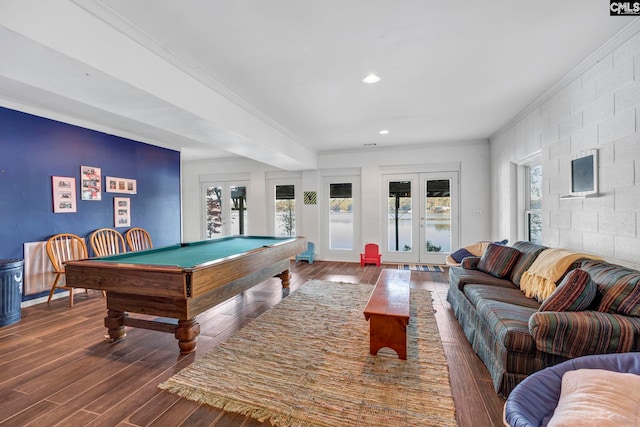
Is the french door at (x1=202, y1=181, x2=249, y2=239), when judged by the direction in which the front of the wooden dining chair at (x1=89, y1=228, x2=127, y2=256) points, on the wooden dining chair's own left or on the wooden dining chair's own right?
on the wooden dining chair's own left

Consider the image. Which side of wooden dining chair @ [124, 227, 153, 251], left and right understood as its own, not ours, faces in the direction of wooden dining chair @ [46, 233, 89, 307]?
right

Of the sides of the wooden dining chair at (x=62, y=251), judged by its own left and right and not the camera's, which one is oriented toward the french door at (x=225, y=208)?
left

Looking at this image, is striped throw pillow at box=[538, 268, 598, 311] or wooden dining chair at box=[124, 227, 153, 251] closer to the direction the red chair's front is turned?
the striped throw pillow

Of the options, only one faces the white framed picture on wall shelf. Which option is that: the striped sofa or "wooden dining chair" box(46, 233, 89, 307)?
the wooden dining chair

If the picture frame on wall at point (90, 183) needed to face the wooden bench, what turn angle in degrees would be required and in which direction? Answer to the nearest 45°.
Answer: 0° — it already faces it

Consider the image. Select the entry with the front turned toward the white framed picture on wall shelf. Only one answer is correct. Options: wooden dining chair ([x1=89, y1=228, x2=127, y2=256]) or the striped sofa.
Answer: the wooden dining chair

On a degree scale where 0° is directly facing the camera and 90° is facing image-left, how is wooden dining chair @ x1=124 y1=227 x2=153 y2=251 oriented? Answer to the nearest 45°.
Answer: approximately 315°

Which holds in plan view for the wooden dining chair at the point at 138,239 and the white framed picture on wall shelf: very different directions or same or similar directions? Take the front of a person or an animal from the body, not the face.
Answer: very different directions

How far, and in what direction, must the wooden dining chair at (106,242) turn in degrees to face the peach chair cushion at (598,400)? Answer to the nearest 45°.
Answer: approximately 45° to its right
